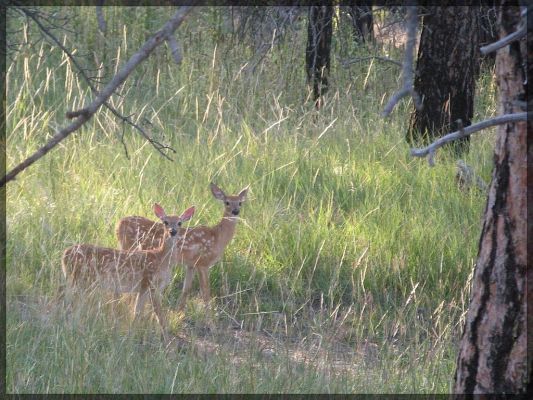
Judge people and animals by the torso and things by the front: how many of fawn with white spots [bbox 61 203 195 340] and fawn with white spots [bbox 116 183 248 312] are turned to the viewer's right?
2

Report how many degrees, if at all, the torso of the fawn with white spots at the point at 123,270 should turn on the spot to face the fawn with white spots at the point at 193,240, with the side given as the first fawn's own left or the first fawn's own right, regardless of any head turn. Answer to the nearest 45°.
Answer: approximately 45° to the first fawn's own left

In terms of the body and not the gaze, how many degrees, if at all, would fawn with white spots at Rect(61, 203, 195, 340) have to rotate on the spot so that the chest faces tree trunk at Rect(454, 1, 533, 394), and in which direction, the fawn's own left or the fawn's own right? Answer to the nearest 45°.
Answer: approximately 45° to the fawn's own right

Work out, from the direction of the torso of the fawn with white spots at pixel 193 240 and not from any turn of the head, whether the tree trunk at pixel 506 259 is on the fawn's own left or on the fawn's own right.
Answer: on the fawn's own right

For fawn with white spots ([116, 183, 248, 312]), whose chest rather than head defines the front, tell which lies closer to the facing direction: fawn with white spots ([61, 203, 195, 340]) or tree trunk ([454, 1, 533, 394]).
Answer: the tree trunk

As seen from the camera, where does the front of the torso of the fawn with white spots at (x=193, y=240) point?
to the viewer's right

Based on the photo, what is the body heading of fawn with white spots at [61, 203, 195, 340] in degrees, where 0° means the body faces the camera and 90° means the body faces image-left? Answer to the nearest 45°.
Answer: approximately 270°

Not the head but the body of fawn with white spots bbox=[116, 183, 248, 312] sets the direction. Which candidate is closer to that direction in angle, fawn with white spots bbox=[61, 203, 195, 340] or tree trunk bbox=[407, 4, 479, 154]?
the tree trunk
